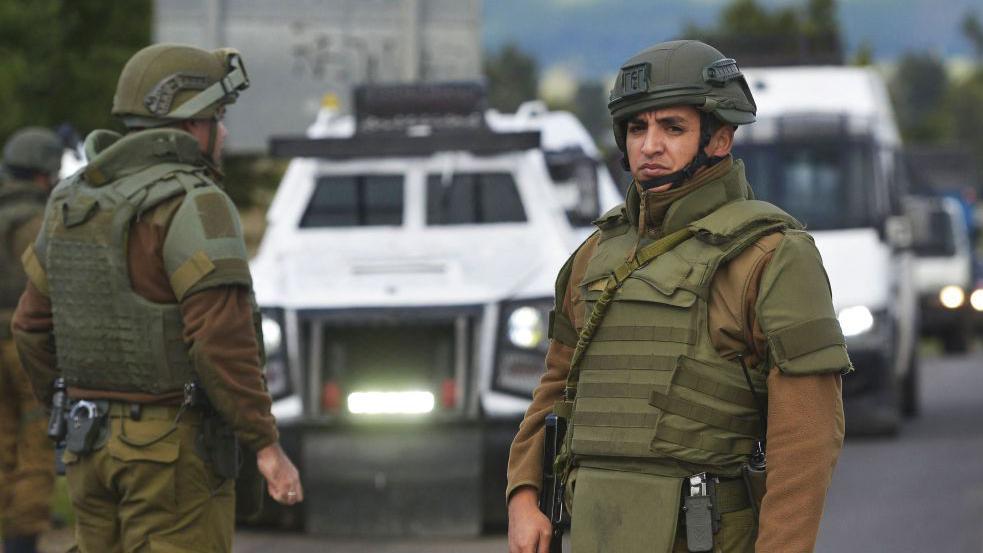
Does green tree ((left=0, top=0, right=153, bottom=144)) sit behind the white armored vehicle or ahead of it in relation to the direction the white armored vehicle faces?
behind

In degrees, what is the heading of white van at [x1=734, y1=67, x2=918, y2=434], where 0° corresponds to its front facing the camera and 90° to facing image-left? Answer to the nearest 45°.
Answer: approximately 0°

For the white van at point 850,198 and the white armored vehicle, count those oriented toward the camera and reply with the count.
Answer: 2

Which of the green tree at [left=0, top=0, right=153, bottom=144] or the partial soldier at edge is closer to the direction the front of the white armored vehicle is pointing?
the partial soldier at edge

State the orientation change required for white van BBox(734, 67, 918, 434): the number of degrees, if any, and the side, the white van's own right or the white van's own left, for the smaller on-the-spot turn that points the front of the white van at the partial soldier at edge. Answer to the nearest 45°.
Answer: approximately 45° to the white van's own right

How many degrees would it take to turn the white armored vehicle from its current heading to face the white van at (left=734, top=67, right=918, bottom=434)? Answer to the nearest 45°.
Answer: approximately 135° to its left

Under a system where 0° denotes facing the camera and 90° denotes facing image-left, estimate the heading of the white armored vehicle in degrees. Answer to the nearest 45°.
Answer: approximately 0°
